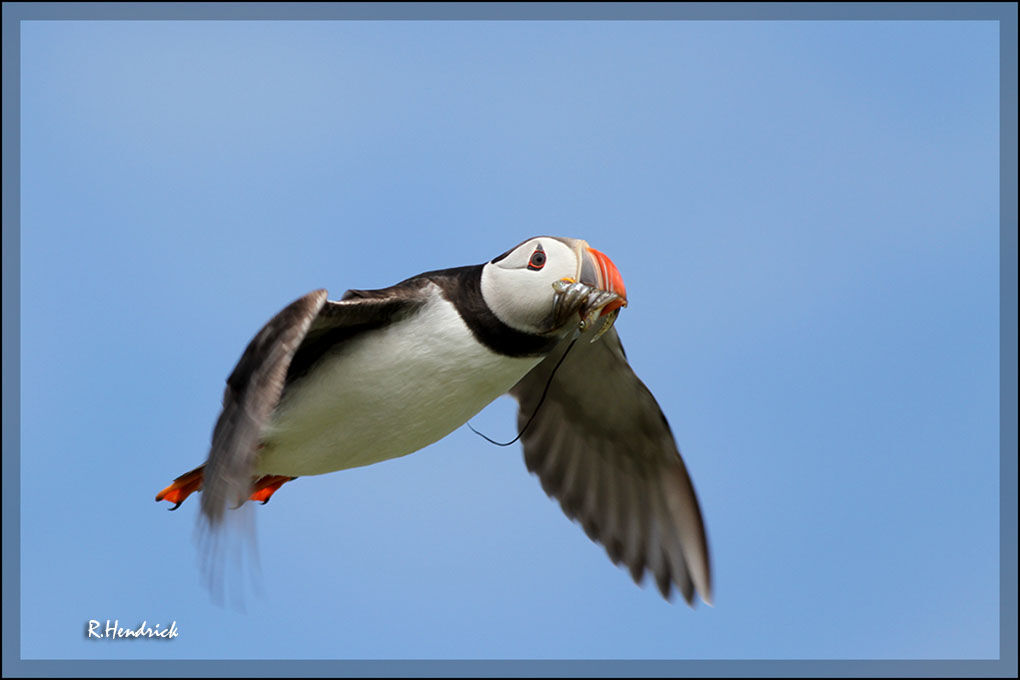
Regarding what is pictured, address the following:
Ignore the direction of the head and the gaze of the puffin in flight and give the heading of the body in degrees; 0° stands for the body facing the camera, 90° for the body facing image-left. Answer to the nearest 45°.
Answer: approximately 315°
